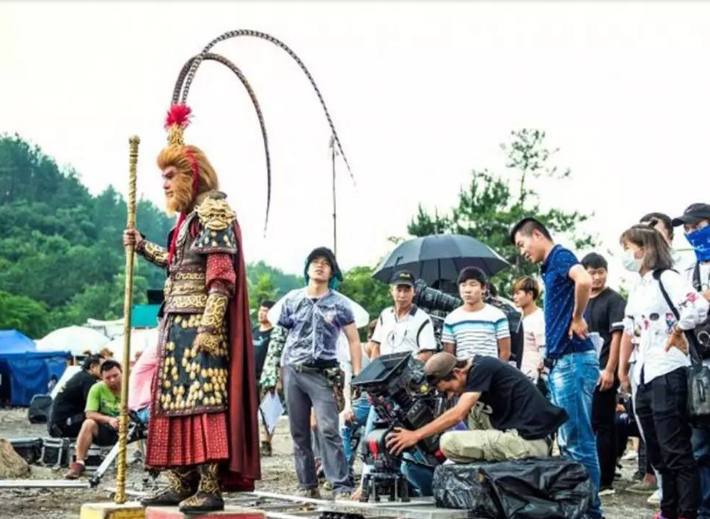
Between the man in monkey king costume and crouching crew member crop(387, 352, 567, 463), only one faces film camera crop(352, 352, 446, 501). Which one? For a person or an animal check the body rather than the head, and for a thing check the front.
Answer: the crouching crew member

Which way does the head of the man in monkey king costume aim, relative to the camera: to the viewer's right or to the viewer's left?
to the viewer's left

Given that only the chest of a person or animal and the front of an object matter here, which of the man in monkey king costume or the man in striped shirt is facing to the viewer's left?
the man in monkey king costume

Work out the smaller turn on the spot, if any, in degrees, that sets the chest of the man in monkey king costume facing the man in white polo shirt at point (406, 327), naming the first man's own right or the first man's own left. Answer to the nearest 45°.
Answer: approximately 135° to the first man's own right

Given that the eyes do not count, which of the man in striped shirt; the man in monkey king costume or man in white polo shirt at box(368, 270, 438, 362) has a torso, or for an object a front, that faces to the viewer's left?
the man in monkey king costume

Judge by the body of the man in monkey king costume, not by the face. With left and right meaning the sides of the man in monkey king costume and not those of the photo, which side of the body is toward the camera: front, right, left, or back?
left

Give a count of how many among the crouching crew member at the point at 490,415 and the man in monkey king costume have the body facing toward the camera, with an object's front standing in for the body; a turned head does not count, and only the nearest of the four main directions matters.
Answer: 0

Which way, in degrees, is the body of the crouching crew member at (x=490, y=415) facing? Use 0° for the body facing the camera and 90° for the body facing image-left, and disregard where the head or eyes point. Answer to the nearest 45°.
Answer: approximately 90°
